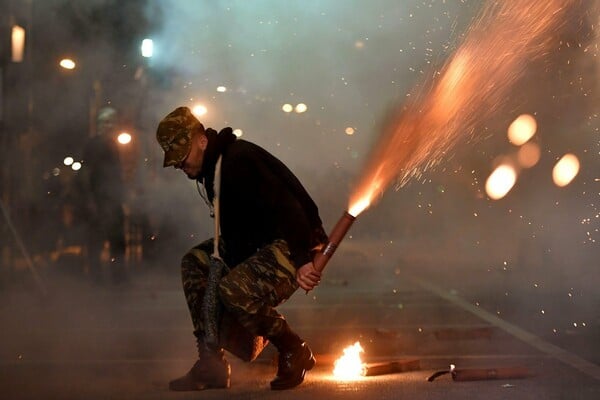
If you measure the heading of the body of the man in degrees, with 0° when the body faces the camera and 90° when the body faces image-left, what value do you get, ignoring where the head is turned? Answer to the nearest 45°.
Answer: approximately 90°

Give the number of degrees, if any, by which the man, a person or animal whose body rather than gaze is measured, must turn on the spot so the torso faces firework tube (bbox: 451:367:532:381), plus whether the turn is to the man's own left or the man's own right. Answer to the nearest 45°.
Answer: approximately 180°

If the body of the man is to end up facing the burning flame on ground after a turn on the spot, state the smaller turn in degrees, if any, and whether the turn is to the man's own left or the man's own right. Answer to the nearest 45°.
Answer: approximately 135° to the man's own right

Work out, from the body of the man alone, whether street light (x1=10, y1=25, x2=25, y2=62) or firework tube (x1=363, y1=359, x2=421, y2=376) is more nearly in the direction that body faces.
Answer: the street light

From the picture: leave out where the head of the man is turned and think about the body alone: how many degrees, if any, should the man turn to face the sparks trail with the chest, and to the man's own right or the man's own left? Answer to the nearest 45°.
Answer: approximately 135° to the man's own right

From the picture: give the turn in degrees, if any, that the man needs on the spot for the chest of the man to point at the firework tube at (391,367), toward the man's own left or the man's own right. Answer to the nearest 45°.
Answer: approximately 135° to the man's own right

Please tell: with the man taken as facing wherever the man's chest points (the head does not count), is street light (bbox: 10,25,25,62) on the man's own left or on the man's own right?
on the man's own right

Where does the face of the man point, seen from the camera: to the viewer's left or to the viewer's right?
to the viewer's left
